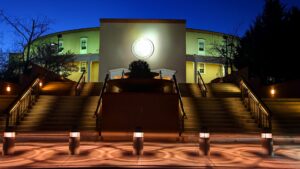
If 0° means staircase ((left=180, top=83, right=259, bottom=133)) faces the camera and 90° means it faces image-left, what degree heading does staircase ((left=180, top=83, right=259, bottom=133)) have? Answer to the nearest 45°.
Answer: approximately 0°

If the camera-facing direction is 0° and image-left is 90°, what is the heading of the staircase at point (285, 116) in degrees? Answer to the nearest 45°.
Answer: approximately 0°

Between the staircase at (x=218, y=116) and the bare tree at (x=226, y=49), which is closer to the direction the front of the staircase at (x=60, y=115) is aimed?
the staircase

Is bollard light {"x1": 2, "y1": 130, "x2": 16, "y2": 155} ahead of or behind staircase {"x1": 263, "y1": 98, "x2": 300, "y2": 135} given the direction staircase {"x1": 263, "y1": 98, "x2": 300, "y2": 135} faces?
ahead

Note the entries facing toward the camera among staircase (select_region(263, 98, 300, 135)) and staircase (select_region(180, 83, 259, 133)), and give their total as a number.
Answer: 2
